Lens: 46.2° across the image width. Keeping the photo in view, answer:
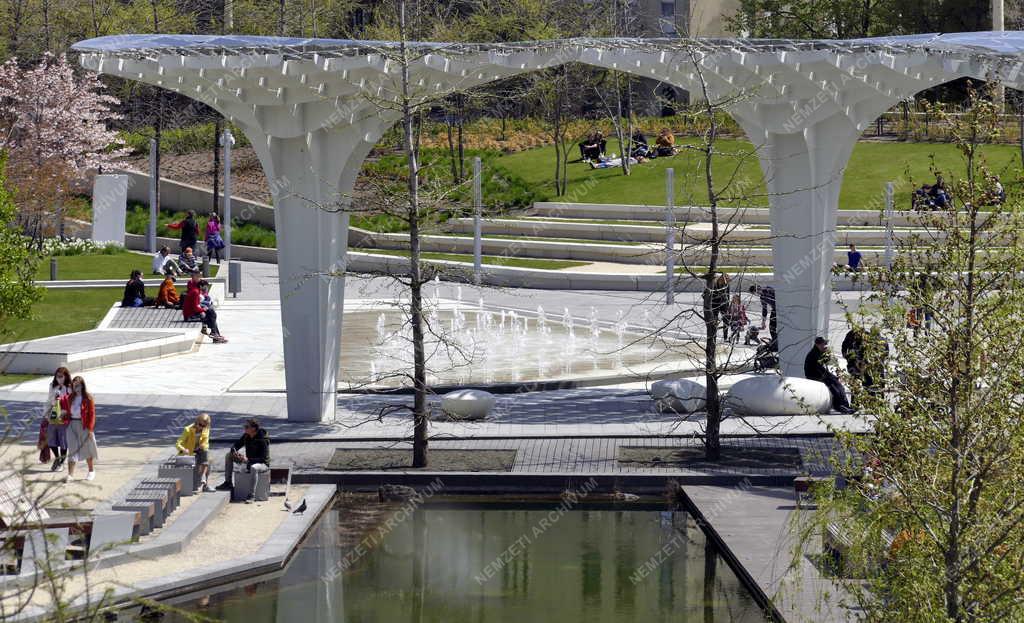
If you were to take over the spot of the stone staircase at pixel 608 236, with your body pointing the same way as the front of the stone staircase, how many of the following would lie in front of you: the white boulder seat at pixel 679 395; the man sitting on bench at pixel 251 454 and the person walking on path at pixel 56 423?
3

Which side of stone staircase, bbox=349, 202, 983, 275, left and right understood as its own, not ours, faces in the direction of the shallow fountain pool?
front

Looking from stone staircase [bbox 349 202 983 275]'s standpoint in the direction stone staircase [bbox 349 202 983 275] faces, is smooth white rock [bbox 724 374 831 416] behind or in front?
in front

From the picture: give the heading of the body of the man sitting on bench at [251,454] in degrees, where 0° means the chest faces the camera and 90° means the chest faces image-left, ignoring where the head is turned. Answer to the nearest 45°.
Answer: approximately 45°

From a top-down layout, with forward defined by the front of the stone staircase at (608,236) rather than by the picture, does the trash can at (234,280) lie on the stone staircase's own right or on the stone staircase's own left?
on the stone staircase's own right

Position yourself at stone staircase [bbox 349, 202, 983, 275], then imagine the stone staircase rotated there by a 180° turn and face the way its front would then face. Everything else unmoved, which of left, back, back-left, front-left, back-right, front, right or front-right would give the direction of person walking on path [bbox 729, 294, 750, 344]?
back

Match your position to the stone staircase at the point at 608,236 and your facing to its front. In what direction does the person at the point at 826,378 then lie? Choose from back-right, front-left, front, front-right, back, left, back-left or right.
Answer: front

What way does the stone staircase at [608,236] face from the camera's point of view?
toward the camera

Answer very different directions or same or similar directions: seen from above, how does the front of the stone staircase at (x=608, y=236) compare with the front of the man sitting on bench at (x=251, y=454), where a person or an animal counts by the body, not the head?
same or similar directions

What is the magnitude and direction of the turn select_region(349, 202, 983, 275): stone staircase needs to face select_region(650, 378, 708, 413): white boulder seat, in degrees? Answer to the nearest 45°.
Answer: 0° — it already faces it

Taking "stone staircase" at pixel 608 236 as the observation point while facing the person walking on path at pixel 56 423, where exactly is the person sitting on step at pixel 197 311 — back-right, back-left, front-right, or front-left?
front-right

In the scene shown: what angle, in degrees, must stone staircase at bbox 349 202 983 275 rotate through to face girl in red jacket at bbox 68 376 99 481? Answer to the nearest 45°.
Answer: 0° — it already faces them

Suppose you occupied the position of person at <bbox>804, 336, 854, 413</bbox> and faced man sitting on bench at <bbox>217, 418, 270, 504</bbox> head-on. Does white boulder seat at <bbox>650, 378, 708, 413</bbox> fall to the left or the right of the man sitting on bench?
right

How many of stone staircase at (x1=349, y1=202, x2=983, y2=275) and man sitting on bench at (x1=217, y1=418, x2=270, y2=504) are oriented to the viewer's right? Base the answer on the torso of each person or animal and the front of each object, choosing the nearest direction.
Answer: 0

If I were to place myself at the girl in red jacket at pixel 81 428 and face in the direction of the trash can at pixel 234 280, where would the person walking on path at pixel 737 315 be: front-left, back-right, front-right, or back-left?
front-right

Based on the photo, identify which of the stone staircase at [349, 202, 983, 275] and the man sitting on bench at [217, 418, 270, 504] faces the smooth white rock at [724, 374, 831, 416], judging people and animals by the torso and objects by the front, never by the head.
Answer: the stone staircase
